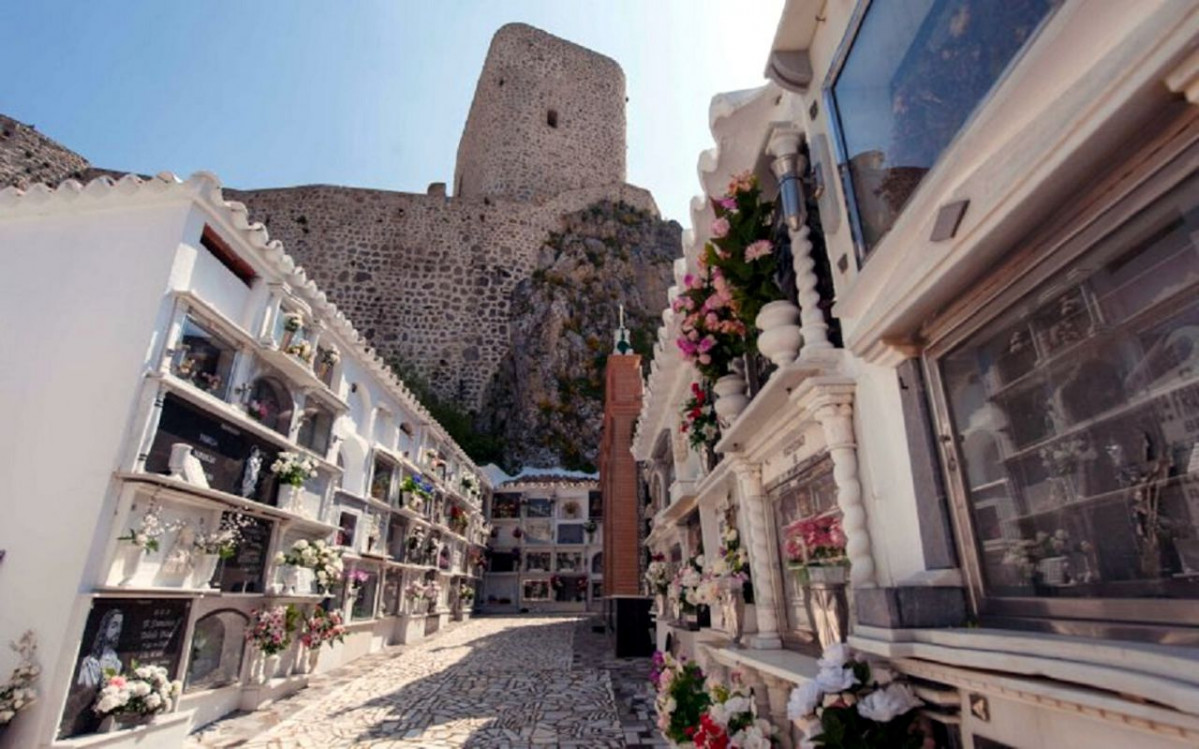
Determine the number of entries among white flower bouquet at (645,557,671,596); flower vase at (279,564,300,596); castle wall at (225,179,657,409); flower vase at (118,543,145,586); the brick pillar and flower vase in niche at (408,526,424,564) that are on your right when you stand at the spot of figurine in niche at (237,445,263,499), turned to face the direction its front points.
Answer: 1

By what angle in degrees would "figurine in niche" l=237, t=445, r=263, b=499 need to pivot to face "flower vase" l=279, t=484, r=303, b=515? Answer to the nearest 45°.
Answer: approximately 90° to its left

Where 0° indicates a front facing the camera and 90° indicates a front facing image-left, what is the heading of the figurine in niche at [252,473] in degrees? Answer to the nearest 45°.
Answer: approximately 315°
